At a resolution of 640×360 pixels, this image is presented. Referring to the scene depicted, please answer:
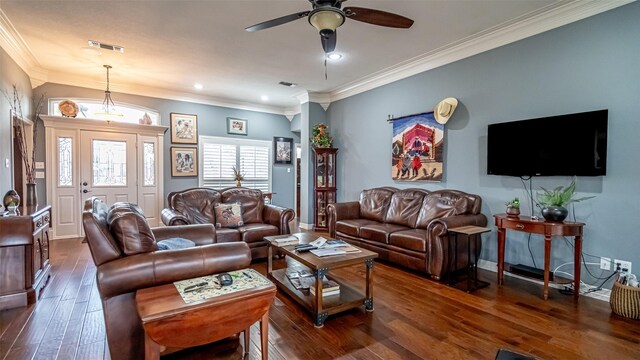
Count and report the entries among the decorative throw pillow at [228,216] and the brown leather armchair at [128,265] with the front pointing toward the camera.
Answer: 1

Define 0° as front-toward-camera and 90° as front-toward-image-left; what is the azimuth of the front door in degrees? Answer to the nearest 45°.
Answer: approximately 0°

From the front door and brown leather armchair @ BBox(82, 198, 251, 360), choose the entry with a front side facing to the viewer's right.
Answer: the brown leather armchair

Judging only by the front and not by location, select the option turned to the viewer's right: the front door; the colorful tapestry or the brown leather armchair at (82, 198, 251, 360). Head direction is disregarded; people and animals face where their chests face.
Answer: the brown leather armchair

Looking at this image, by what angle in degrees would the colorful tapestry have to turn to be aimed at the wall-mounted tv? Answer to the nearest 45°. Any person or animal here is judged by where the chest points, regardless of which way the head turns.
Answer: approximately 90° to its left

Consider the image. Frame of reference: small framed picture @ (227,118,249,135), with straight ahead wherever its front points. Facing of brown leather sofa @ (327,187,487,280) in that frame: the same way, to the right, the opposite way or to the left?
to the right

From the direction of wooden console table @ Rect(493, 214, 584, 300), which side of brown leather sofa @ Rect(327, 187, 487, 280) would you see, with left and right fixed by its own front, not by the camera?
left

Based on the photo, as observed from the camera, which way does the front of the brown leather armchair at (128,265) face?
facing to the right of the viewer

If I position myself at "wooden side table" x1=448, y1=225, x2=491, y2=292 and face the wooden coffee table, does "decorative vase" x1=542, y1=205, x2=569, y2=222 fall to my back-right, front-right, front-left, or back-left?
back-left
